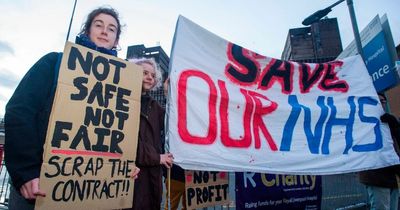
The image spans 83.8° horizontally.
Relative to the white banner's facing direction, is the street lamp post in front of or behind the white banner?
behind

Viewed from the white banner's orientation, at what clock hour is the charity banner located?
The charity banner is roughly at 6 o'clock from the white banner.

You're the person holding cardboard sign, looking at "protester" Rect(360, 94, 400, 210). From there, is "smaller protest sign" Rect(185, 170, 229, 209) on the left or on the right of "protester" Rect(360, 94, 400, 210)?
left

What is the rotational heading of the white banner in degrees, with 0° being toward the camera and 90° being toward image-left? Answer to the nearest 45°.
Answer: approximately 0°
